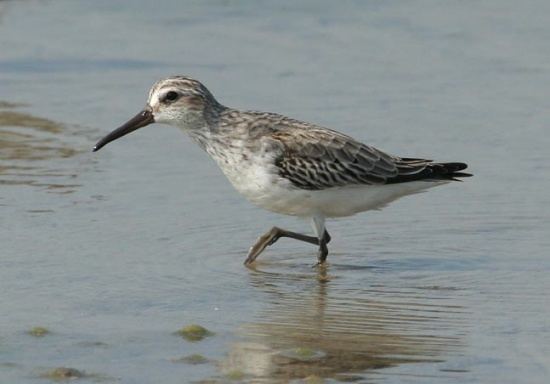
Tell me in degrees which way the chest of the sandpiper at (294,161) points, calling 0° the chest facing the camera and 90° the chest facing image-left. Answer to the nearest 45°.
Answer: approximately 90°
